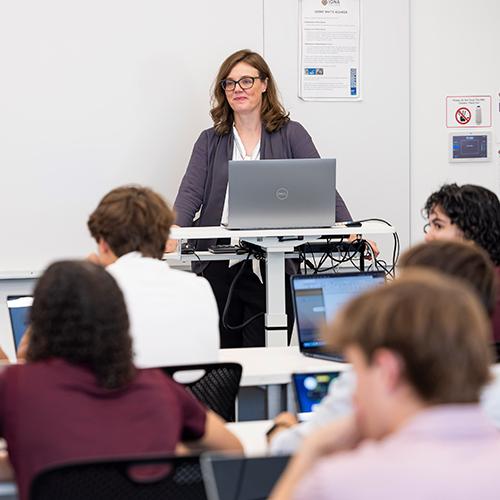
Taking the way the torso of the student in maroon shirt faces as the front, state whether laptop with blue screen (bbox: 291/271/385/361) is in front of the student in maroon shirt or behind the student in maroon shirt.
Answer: in front

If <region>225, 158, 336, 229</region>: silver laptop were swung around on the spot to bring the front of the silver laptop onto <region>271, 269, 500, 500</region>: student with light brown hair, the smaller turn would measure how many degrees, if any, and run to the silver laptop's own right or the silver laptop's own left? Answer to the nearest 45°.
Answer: approximately 180°

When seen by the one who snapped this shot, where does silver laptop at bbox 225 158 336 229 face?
facing away from the viewer

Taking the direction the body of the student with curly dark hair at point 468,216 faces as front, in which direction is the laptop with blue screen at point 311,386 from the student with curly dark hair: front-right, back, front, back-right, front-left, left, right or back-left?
front-left

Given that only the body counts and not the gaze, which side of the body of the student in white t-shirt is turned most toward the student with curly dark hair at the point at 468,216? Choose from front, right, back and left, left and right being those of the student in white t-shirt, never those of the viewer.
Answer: right

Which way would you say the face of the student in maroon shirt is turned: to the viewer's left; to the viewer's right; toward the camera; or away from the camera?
away from the camera

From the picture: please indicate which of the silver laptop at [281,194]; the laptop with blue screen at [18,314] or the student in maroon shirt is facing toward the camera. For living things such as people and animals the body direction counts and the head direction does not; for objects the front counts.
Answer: the laptop with blue screen

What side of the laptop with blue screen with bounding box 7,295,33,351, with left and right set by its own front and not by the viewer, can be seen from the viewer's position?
front

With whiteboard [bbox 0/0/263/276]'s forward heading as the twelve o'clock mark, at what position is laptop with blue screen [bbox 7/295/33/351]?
The laptop with blue screen is roughly at 12 o'clock from the whiteboard.

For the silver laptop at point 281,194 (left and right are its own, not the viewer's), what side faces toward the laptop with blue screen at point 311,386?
back

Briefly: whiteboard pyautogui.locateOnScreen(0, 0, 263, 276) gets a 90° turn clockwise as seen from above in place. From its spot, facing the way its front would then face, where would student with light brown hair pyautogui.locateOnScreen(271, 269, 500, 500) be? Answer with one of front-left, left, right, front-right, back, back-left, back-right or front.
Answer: left

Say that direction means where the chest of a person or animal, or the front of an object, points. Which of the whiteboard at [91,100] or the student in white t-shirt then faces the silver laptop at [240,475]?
the whiteboard

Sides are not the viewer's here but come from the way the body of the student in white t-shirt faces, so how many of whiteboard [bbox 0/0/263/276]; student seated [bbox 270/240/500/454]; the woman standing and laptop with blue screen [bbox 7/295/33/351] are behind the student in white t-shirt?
1

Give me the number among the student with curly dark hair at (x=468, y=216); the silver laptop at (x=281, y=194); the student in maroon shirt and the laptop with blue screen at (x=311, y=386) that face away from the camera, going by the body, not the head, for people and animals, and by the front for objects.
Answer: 2

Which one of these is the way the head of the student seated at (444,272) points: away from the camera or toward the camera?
away from the camera
